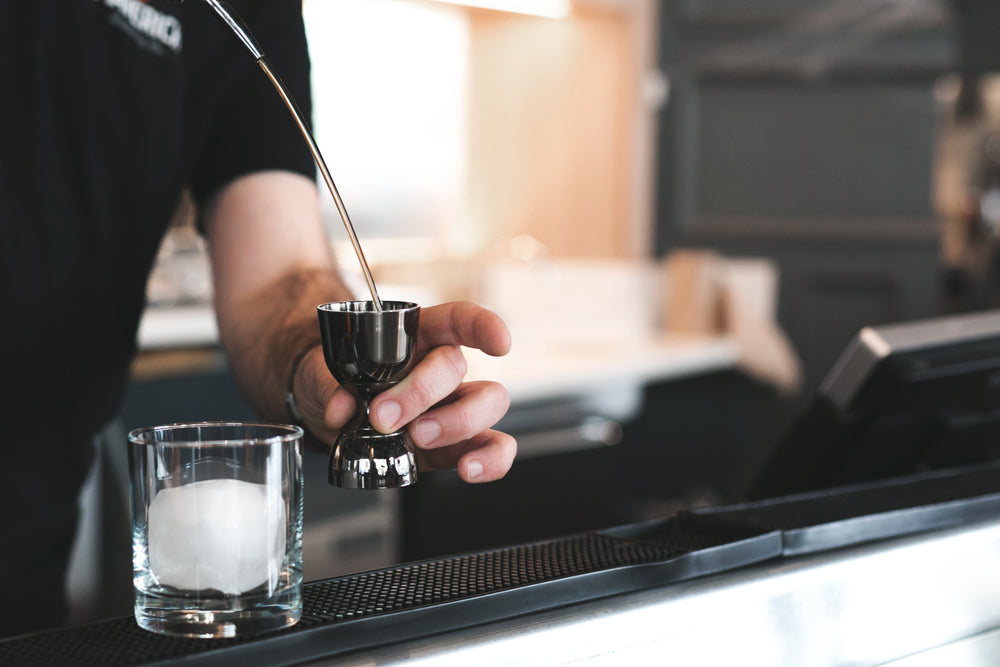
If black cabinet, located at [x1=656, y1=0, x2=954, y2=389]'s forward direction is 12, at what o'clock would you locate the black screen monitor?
The black screen monitor is roughly at 12 o'clock from the black cabinet.

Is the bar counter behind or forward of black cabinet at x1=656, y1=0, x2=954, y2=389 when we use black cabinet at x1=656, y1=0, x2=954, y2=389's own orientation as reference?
forward

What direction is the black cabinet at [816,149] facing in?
toward the camera

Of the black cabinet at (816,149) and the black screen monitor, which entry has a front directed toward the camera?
the black cabinet

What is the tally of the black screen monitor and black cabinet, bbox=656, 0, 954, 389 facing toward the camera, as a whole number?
1

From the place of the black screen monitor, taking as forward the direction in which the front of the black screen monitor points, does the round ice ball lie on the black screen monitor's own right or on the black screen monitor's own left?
on the black screen monitor's own left

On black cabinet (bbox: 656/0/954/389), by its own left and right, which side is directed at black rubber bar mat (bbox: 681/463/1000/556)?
front

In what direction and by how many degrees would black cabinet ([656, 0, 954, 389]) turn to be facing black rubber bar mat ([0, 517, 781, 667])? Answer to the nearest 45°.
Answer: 0° — it already faces it

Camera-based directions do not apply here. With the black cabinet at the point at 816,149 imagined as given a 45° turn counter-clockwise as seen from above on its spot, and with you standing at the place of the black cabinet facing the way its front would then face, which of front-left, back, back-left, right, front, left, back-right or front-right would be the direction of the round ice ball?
front-right

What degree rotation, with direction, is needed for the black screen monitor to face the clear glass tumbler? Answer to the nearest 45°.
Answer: approximately 90° to its left

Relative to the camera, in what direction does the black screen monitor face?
facing away from the viewer and to the left of the viewer
